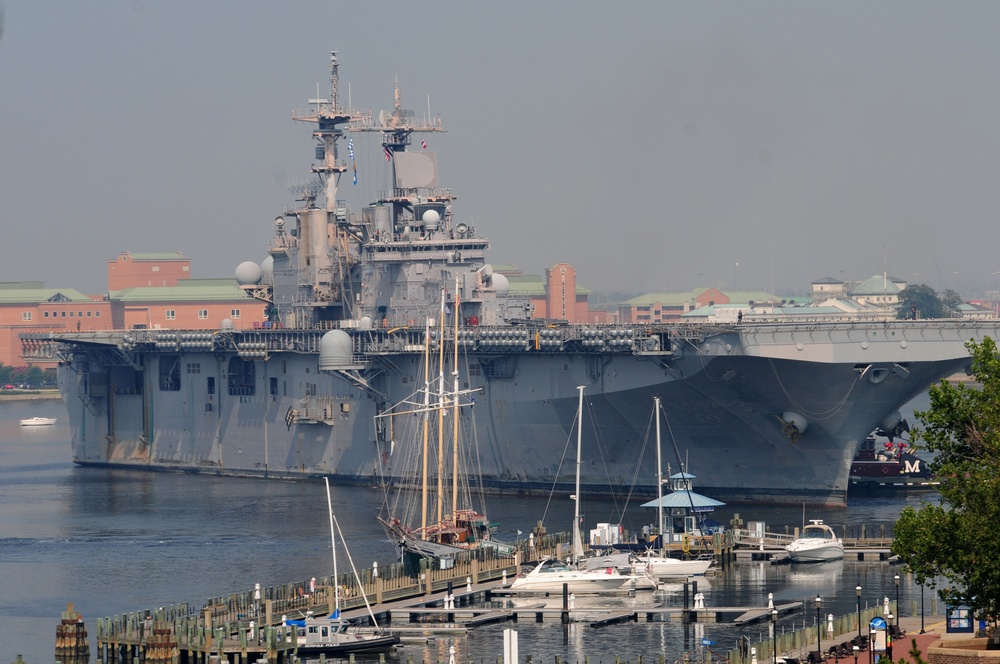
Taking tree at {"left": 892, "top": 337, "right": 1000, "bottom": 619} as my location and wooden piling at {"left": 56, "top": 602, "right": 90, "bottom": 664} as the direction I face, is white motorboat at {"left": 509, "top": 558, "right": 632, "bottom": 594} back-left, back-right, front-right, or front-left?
front-right

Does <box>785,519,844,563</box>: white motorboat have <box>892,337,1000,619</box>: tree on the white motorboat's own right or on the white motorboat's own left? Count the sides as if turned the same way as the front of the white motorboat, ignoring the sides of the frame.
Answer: on the white motorboat's own left

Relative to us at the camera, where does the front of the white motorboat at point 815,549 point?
facing the viewer and to the left of the viewer

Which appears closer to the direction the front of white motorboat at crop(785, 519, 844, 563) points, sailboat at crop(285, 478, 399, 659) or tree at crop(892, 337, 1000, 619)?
the sailboat
